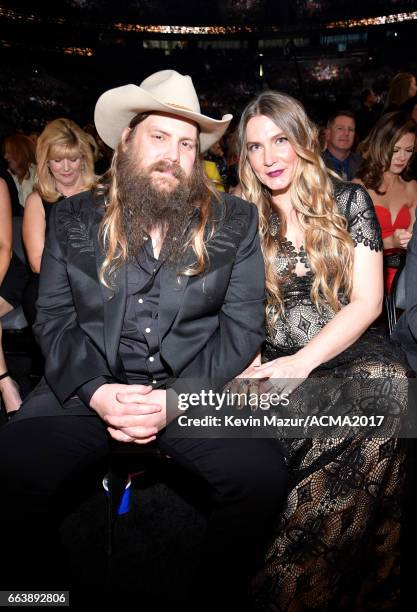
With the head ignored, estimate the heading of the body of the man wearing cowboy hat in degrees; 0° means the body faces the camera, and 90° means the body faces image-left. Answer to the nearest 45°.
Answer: approximately 0°

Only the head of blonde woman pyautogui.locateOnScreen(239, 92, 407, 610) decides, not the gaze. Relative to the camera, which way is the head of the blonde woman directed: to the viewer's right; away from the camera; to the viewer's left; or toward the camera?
toward the camera

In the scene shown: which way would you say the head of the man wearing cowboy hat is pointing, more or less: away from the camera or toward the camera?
toward the camera

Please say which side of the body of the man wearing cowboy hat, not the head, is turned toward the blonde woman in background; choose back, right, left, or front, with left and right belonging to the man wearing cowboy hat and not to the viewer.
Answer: back

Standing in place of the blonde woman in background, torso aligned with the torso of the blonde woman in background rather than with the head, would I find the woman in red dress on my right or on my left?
on my left

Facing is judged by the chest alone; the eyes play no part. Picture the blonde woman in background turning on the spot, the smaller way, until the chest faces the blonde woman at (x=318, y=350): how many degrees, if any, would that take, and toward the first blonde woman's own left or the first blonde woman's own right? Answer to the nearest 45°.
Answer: approximately 45° to the first blonde woman's own left

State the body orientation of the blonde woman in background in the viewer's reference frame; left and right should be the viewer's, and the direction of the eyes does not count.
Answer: facing the viewer

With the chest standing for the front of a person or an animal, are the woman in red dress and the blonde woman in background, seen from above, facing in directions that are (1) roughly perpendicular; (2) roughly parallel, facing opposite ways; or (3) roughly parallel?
roughly parallel

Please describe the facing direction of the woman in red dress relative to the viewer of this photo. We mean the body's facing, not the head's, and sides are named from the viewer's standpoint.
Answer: facing the viewer and to the right of the viewer

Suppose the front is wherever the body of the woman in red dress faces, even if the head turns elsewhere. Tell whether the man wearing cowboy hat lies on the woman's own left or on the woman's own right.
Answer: on the woman's own right

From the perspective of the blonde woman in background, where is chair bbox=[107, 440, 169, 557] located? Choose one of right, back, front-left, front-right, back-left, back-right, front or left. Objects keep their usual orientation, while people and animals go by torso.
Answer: front

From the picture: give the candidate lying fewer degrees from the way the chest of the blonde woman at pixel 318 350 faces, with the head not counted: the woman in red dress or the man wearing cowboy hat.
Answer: the man wearing cowboy hat

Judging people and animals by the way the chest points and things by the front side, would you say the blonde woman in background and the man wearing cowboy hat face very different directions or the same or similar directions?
same or similar directions
